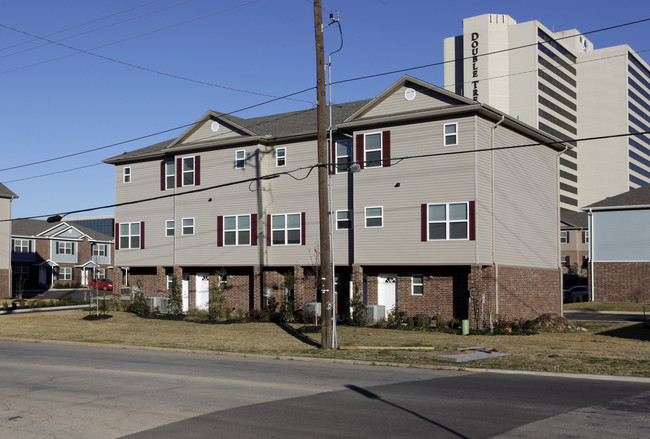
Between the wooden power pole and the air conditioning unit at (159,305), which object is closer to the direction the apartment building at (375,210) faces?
the wooden power pole

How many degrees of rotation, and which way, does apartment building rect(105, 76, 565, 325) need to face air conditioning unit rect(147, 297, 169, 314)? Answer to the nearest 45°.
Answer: approximately 90° to its right

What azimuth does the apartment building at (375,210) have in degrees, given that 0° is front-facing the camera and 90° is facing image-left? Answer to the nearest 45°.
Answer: approximately 45°

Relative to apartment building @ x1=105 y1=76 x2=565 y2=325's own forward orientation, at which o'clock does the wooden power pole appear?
The wooden power pole is roughly at 11 o'clock from the apartment building.
